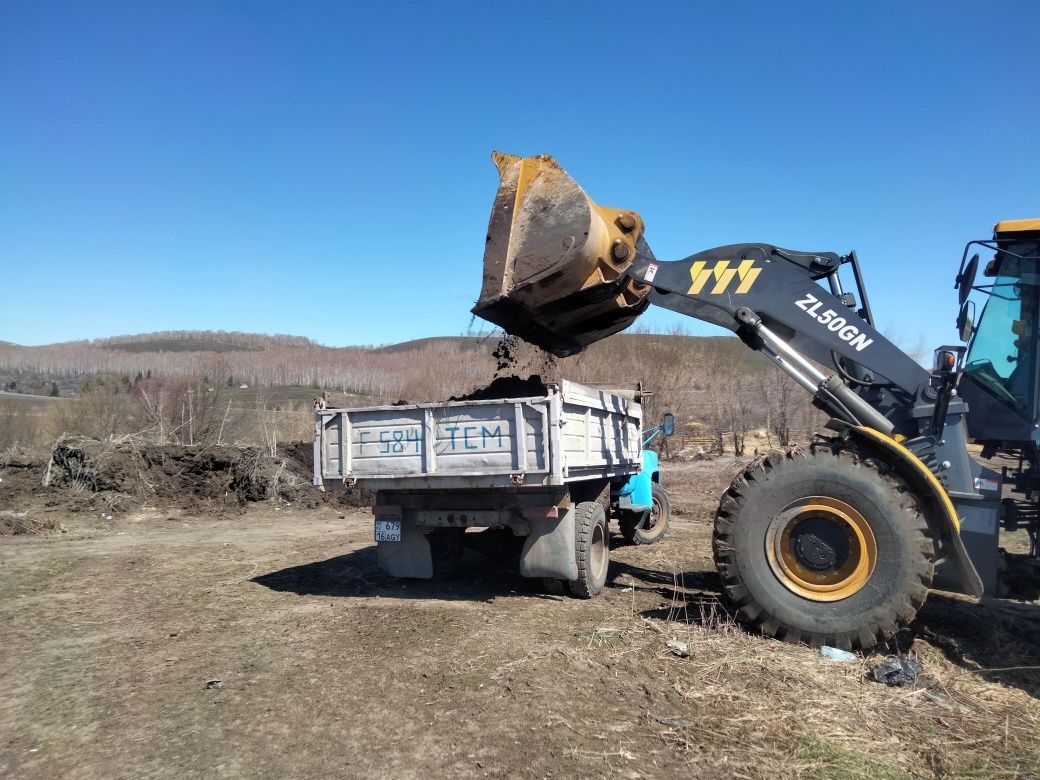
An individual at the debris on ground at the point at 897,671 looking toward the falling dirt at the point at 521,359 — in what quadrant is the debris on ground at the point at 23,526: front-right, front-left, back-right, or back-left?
front-left

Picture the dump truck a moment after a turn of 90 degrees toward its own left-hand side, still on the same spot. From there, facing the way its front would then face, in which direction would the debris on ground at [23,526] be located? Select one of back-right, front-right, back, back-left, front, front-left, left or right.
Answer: front

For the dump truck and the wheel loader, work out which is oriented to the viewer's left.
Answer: the wheel loader

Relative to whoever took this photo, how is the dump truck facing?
facing away from the viewer and to the right of the viewer

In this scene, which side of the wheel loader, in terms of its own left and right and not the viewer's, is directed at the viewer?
left

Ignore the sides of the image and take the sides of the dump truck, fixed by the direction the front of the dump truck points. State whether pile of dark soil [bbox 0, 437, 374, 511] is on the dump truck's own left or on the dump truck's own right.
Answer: on the dump truck's own left

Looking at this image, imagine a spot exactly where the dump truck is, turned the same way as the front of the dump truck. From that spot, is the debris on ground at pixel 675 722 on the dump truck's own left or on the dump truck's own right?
on the dump truck's own right

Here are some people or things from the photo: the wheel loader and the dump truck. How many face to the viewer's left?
1

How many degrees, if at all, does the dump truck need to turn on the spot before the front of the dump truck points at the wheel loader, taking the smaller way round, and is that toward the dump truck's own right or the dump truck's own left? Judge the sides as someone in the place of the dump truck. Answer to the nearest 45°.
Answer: approximately 90° to the dump truck's own right

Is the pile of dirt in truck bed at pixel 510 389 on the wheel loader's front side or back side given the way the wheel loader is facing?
on the front side
